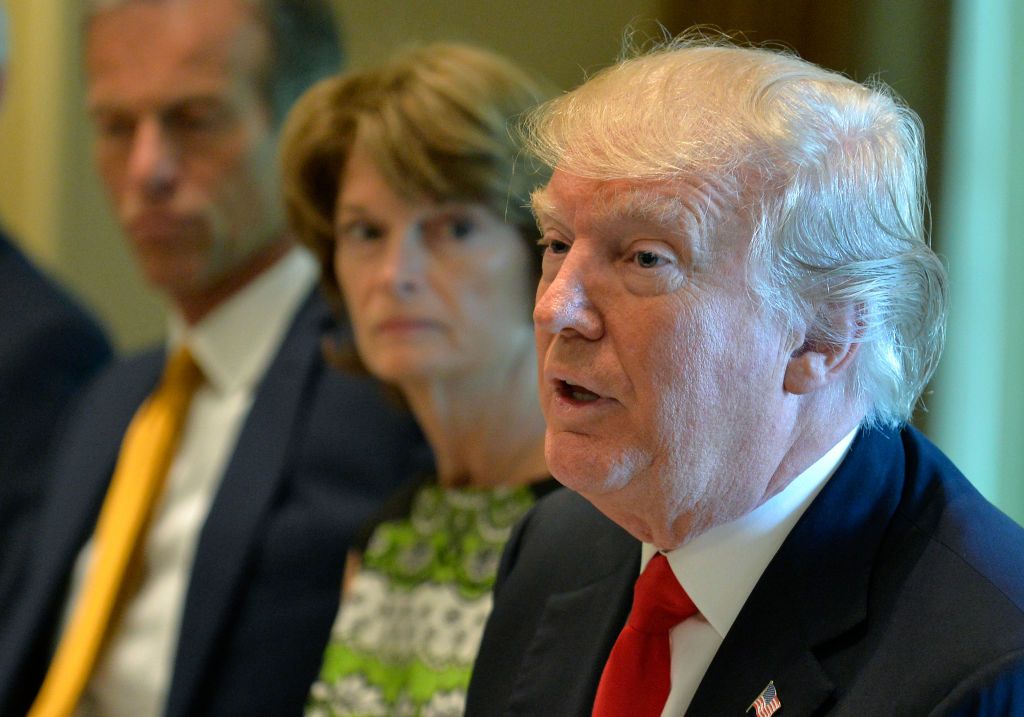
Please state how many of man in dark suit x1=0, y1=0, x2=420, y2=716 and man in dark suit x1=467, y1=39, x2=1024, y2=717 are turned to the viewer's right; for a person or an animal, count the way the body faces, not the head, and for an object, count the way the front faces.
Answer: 0

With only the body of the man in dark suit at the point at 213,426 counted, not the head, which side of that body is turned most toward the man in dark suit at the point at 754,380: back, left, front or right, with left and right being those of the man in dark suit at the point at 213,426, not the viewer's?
left

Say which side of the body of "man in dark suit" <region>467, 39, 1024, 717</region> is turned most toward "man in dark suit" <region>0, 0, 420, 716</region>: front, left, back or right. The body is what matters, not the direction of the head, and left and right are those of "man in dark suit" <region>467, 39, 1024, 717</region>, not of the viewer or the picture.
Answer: right

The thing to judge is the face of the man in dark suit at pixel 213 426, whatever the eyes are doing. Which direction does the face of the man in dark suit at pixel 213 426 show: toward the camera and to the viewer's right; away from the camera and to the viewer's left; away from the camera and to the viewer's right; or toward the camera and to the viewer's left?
toward the camera and to the viewer's left

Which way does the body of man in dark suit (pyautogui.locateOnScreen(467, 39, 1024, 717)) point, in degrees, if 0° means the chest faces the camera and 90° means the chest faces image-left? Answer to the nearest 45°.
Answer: approximately 45°
